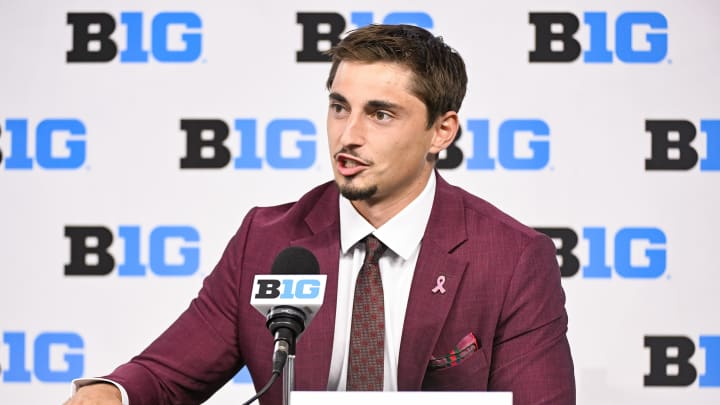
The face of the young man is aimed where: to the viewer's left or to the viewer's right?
to the viewer's left

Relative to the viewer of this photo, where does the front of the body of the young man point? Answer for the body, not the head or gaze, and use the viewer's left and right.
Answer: facing the viewer and to the left of the viewer

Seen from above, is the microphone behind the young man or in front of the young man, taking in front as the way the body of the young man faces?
in front

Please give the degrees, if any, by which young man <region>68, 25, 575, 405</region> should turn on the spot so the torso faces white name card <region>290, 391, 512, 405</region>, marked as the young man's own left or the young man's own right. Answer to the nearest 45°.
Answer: approximately 45° to the young man's own left
